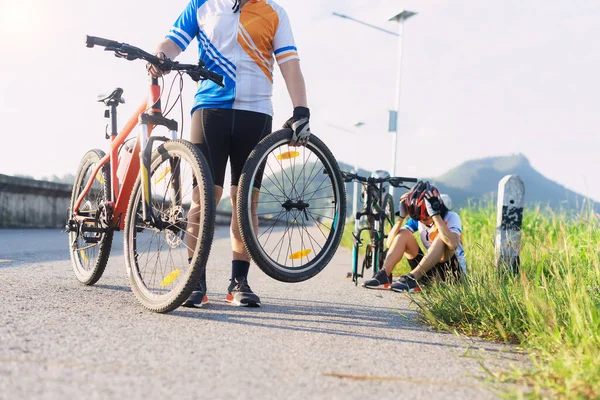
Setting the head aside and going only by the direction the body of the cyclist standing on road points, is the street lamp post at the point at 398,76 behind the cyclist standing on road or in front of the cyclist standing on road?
behind

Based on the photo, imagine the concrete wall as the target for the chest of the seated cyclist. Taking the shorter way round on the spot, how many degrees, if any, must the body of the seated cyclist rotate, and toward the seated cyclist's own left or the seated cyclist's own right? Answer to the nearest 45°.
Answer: approximately 90° to the seated cyclist's own right

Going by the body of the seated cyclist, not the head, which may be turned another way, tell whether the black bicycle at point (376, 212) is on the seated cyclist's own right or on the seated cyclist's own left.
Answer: on the seated cyclist's own right

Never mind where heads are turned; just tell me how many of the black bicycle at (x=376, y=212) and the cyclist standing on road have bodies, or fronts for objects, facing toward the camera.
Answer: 2

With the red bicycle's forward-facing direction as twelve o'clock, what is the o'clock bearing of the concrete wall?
The concrete wall is roughly at 7 o'clock from the red bicycle.

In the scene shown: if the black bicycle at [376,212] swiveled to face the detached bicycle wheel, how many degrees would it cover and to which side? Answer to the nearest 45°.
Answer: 0° — it already faces it

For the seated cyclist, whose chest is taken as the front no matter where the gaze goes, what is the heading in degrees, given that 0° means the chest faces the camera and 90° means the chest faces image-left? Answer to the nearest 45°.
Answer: approximately 45°
